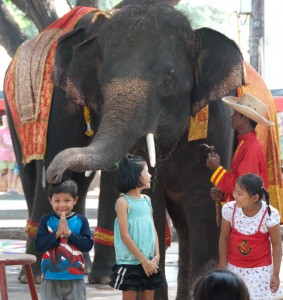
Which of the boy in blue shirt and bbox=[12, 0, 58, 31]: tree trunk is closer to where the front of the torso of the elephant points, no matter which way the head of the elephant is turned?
the boy in blue shirt

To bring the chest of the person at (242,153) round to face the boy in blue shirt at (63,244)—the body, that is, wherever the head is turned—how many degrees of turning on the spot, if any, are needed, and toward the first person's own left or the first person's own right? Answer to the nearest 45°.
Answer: approximately 45° to the first person's own left

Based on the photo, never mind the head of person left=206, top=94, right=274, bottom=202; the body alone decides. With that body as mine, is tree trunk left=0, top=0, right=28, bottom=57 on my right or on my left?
on my right

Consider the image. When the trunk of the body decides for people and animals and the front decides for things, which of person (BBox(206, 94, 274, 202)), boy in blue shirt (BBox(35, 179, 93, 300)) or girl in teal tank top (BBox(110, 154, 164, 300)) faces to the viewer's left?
the person

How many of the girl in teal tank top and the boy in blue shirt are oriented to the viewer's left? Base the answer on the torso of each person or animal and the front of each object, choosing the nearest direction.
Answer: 0

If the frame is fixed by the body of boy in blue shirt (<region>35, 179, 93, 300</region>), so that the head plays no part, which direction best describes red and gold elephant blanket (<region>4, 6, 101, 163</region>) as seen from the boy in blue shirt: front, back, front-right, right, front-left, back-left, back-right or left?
back

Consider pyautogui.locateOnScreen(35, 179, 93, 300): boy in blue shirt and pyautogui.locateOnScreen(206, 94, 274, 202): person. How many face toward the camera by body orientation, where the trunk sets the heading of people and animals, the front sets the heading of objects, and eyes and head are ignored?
1

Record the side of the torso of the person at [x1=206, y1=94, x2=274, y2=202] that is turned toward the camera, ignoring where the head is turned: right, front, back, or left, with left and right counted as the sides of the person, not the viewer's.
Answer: left

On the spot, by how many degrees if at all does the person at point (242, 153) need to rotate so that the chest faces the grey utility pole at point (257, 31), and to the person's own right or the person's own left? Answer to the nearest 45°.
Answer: approximately 90° to the person's own right
